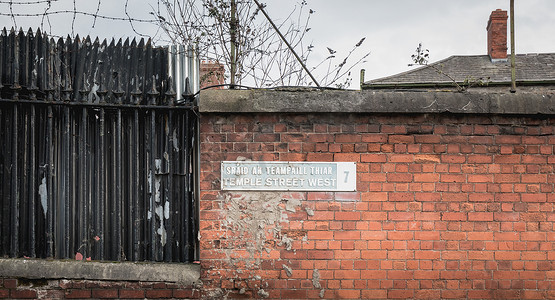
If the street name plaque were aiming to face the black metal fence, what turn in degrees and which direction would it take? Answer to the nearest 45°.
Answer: approximately 90° to its right

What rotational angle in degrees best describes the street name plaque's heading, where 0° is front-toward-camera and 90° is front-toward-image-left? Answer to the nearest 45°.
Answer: approximately 0°

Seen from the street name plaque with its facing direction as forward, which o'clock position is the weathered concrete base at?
The weathered concrete base is roughly at 3 o'clock from the street name plaque.
